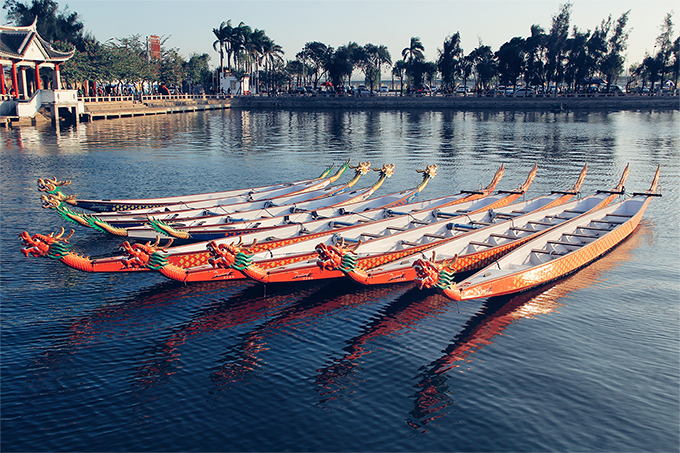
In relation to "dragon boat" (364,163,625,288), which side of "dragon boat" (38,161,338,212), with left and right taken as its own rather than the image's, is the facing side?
left

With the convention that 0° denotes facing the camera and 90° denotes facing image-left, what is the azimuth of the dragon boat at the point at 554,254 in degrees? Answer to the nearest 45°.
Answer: approximately 45°

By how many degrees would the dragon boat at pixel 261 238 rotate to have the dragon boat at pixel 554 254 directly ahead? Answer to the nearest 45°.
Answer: approximately 135° to its left

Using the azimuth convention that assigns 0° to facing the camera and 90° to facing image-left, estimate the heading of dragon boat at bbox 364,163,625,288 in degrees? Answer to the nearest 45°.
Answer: approximately 45°

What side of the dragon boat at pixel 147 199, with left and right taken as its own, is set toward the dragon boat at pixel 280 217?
left

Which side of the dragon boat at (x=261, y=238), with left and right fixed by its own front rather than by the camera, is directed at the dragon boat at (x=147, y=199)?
right

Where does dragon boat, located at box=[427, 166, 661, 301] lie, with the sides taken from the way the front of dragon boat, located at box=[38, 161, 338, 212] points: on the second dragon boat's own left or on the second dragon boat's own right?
on the second dragon boat's own left

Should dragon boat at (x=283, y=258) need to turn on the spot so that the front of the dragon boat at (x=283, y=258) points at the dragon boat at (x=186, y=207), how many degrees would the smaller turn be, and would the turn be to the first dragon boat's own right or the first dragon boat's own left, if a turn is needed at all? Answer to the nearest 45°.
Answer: approximately 90° to the first dragon boat's own right
